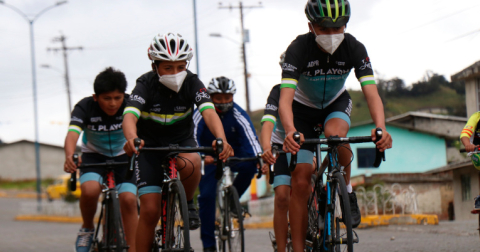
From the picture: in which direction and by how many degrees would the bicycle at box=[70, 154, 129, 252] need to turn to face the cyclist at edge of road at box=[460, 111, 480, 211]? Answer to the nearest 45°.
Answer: approximately 90° to its left

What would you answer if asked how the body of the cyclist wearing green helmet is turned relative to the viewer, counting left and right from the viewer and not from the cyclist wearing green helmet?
facing the viewer

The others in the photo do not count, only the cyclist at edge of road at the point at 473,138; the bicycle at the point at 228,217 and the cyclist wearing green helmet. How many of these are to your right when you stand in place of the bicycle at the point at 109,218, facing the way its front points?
0

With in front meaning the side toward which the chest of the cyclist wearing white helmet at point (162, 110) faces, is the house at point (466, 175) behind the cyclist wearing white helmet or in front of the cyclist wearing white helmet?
behind

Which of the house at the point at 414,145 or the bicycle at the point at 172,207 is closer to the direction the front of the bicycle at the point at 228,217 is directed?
the bicycle

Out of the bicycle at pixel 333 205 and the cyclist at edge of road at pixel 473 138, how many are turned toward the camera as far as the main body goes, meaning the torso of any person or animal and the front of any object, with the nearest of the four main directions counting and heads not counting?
2

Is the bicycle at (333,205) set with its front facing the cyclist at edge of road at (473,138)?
no

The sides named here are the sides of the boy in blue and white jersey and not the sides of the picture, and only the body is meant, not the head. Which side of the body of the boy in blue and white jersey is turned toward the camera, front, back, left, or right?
front

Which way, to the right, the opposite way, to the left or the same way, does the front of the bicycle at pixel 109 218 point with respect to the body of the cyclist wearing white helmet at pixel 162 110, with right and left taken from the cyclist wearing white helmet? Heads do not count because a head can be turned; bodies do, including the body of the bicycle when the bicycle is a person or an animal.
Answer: the same way

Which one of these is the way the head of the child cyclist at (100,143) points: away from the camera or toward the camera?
toward the camera

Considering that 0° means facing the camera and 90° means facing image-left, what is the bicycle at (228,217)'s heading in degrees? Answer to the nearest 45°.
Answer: approximately 0°

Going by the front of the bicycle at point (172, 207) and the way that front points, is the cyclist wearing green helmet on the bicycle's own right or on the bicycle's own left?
on the bicycle's own left

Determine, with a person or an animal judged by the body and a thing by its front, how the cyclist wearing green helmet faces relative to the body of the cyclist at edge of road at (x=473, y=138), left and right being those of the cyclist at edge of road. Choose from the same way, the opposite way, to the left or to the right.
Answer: the same way

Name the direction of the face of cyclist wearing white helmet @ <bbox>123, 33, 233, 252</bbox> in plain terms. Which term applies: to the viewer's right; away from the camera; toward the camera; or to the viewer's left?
toward the camera

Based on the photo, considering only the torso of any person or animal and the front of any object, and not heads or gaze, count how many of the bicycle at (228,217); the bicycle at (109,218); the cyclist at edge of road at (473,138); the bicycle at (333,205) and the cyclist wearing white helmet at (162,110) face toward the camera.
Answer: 5

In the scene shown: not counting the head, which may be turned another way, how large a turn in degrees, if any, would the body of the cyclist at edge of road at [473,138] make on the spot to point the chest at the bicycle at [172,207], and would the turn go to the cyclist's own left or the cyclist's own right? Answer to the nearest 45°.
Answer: approximately 45° to the cyclist's own right

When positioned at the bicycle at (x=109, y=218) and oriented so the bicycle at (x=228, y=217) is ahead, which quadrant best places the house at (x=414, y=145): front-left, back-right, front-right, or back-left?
front-left

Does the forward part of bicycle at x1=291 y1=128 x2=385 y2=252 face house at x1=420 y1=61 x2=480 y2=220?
no

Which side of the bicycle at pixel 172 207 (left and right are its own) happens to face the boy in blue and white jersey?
back
